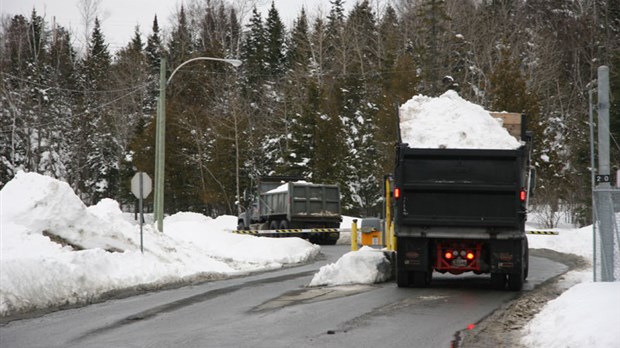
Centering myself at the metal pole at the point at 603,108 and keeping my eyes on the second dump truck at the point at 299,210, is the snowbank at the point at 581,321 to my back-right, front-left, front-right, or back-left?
back-left

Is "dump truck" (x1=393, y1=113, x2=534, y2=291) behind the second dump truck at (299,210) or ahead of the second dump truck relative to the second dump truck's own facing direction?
behind

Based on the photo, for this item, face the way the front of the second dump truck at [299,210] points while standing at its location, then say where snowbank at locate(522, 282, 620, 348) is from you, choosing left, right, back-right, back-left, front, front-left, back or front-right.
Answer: back-left

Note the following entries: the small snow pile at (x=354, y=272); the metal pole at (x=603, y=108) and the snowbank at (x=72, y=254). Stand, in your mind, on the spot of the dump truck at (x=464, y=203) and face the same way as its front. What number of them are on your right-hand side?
1

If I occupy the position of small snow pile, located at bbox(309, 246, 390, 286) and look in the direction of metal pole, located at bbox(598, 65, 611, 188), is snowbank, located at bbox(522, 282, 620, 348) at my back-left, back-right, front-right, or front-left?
front-right

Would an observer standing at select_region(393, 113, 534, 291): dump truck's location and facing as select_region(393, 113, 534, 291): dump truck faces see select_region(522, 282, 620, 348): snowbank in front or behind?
behind

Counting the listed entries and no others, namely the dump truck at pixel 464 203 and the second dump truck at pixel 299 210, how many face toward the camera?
0

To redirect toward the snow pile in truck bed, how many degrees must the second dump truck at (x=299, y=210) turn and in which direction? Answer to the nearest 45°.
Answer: approximately 135° to its left

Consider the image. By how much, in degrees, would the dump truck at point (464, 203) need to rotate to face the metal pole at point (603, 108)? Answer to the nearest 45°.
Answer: approximately 90° to its right

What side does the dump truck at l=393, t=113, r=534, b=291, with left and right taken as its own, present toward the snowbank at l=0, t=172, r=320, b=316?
left

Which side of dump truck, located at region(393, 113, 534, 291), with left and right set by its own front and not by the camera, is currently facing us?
back

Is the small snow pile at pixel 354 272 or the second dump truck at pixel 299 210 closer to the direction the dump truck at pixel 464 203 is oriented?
the second dump truck

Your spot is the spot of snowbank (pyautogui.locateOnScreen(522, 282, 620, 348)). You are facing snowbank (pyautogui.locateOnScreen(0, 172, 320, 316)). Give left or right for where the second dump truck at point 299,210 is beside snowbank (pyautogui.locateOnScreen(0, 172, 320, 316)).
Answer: right

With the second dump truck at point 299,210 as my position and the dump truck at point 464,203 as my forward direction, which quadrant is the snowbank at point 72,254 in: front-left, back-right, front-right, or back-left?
front-right
